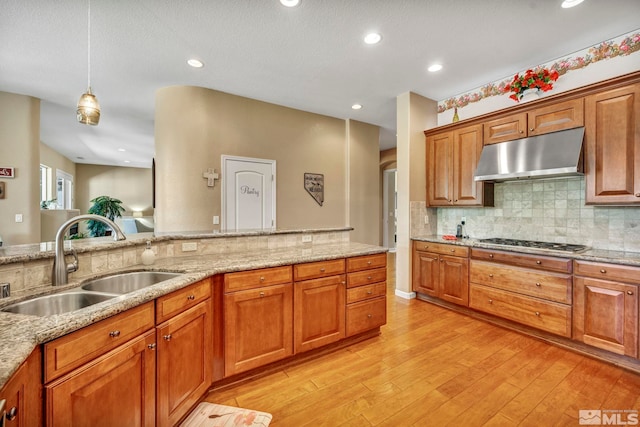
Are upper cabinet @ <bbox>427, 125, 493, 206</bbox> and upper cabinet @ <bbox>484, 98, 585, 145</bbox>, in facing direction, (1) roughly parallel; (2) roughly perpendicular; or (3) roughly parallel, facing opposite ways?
roughly parallel

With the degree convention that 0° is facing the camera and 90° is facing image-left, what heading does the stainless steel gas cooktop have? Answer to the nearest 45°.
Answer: approximately 45°

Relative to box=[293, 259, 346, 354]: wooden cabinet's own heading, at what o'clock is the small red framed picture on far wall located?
The small red framed picture on far wall is roughly at 5 o'clock from the wooden cabinet.

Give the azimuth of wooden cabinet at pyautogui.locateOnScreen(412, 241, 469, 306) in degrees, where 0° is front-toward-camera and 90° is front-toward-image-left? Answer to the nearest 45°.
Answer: approximately 45°

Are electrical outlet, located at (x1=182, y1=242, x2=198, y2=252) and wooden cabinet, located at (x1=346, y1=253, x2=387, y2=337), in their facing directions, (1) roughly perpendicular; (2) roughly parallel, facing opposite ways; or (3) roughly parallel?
roughly parallel

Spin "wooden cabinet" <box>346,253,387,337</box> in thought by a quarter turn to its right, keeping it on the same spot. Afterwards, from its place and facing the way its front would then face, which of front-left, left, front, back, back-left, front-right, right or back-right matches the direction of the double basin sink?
front

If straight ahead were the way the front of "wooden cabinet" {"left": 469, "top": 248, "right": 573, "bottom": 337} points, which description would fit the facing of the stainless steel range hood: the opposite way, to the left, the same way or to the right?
the same way

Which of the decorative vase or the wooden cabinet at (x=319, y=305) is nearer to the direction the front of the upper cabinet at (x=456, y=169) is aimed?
the wooden cabinet

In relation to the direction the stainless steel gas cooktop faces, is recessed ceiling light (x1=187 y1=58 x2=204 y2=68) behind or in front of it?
in front

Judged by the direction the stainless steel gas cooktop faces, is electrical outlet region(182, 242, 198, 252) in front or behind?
in front

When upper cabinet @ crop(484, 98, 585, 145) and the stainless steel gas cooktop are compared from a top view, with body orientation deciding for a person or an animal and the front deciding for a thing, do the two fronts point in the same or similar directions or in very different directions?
same or similar directions

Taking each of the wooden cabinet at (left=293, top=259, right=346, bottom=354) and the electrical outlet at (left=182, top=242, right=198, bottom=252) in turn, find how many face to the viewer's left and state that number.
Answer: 0

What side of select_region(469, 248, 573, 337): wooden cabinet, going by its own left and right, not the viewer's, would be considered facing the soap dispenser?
front

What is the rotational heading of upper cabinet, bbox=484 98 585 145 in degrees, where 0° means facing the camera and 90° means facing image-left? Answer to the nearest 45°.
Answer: approximately 45°
